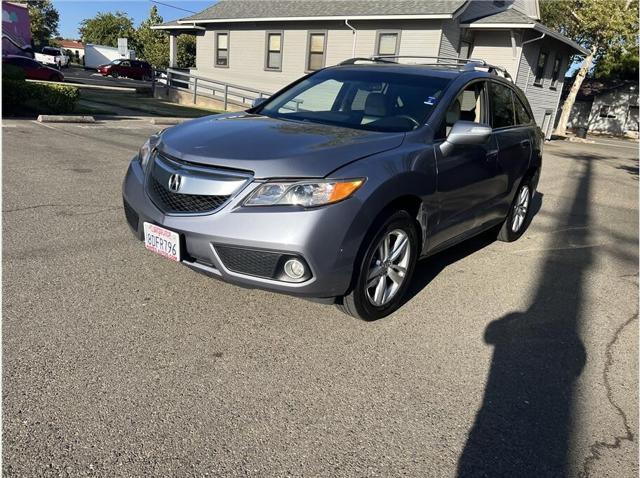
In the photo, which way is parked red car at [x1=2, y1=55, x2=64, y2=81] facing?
to the viewer's right

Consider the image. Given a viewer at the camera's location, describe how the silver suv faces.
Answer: facing the viewer and to the left of the viewer

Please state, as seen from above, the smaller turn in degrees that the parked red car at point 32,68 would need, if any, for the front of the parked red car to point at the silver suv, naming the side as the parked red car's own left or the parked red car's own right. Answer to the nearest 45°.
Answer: approximately 90° to the parked red car's own right

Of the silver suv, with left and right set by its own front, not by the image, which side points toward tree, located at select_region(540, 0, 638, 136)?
back

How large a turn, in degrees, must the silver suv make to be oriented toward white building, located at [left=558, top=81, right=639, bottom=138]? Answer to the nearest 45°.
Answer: approximately 180°

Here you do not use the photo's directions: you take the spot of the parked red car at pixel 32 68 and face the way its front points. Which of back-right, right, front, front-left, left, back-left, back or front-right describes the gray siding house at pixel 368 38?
front-right

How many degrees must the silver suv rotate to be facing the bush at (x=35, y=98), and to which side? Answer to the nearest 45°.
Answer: approximately 90° to its right

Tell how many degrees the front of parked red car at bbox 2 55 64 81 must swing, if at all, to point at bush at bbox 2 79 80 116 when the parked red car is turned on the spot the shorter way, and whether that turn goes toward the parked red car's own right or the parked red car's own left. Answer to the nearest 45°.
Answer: approximately 90° to the parked red car's own right
